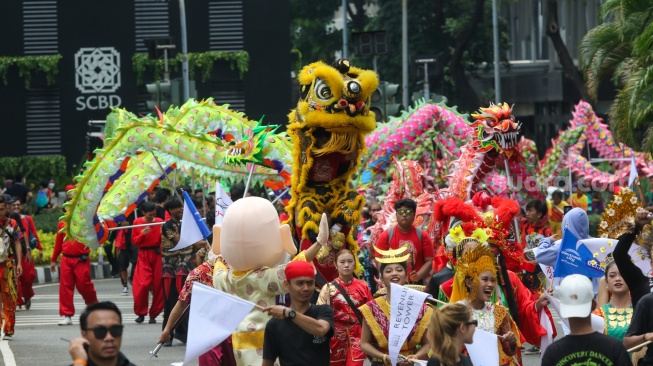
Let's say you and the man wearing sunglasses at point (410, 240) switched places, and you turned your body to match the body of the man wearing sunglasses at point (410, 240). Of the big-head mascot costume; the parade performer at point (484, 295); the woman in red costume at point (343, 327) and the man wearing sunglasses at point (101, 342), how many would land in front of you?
4

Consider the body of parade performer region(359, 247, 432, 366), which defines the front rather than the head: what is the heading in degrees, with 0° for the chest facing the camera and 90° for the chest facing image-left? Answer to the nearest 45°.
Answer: approximately 0°

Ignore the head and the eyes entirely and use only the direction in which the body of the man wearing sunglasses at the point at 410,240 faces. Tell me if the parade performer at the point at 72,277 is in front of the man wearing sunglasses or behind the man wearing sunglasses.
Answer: behind

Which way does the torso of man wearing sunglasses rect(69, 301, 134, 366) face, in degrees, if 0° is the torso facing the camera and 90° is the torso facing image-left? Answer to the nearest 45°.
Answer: approximately 315°

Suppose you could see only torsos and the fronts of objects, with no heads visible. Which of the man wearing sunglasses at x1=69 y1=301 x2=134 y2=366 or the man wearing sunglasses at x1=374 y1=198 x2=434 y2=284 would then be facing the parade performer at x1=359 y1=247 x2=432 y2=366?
the man wearing sunglasses at x1=374 y1=198 x2=434 y2=284

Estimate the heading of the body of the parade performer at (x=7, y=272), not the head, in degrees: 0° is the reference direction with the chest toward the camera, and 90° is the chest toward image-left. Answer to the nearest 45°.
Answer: approximately 0°

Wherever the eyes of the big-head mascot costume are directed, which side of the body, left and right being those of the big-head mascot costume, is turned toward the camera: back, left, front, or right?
back

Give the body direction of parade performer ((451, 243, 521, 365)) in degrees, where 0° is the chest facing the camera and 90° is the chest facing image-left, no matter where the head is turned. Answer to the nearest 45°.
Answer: approximately 315°

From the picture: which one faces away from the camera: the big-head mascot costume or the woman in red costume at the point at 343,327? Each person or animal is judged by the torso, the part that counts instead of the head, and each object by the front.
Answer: the big-head mascot costume

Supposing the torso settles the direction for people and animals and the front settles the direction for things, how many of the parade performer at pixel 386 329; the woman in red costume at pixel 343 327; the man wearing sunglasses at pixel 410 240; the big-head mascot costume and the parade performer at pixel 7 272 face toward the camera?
4

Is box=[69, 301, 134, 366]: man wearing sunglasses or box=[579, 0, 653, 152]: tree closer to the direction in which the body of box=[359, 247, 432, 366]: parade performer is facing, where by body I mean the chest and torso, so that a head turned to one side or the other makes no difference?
the man wearing sunglasses
